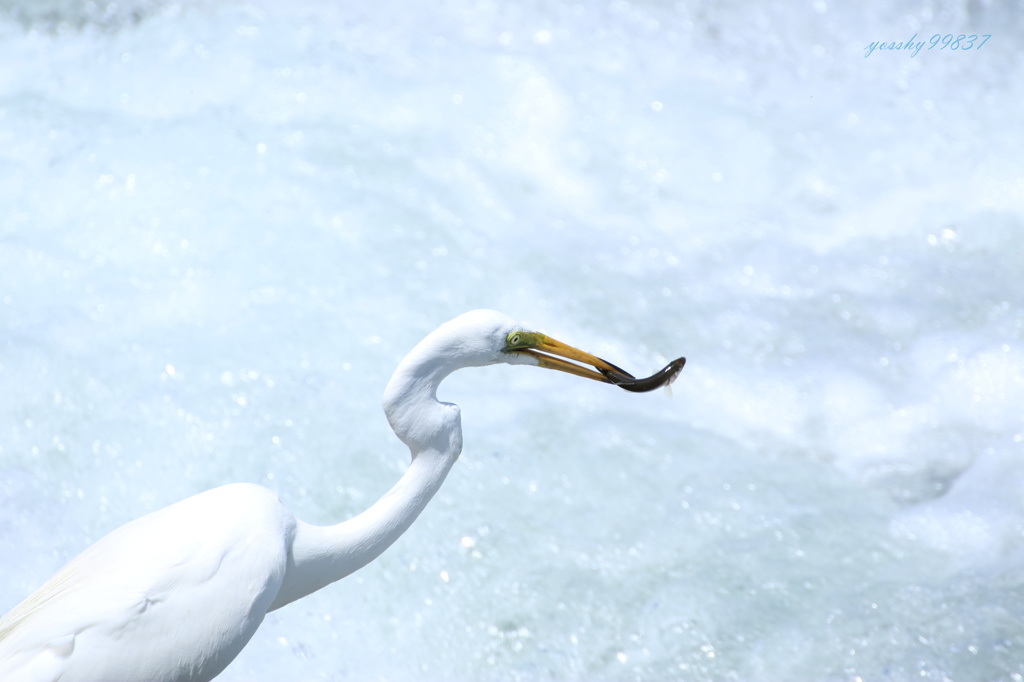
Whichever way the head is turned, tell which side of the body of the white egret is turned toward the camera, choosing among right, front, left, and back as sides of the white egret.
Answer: right
